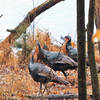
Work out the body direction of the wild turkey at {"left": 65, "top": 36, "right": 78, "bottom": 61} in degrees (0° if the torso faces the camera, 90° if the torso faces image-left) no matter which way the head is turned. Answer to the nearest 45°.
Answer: approximately 90°

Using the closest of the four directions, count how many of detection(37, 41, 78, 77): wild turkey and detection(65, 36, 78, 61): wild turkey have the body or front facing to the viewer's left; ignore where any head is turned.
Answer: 2

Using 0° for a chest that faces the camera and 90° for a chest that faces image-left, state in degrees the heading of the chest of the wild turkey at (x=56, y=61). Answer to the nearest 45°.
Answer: approximately 90°

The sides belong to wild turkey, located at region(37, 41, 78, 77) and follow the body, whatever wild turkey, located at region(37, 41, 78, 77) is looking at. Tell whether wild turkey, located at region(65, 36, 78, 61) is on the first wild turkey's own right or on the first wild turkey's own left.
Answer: on the first wild turkey's own right

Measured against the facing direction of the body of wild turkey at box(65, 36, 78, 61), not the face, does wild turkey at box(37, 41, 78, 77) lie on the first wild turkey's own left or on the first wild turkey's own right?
on the first wild turkey's own left
